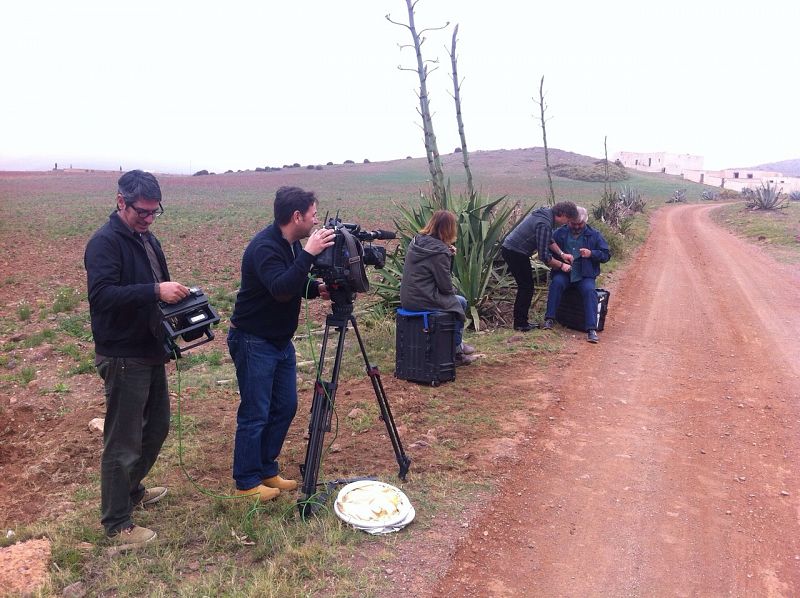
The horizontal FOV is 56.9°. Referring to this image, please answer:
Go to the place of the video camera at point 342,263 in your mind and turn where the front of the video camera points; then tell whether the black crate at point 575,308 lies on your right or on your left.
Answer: on your left

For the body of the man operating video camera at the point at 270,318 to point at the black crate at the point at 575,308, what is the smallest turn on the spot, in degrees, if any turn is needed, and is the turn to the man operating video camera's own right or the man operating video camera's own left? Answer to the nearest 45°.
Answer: approximately 45° to the man operating video camera's own left

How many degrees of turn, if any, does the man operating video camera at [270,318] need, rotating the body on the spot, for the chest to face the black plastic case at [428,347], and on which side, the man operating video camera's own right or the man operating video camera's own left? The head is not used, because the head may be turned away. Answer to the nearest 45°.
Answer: approximately 45° to the man operating video camera's own left

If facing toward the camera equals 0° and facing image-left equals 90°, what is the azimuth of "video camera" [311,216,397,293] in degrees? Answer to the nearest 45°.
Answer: approximately 270°

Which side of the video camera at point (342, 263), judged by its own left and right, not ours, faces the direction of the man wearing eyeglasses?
back

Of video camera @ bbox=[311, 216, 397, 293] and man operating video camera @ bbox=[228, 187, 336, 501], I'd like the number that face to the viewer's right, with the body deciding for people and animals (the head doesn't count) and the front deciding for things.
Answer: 2

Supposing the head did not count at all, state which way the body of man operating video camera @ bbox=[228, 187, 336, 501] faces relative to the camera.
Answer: to the viewer's right

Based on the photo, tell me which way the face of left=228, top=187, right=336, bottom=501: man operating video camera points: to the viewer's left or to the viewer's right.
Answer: to the viewer's right

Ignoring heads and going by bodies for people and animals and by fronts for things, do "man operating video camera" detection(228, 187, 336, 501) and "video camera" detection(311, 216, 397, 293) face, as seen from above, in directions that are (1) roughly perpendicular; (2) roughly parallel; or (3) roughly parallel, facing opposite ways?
roughly parallel
